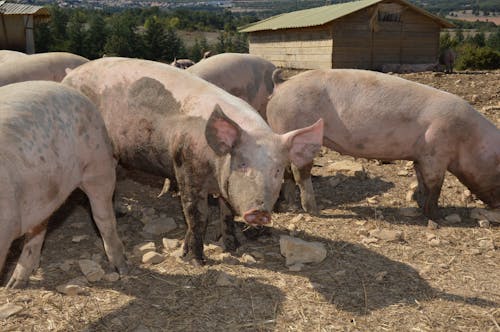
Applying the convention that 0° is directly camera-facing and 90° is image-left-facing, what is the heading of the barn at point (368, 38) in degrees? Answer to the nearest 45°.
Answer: approximately 315°

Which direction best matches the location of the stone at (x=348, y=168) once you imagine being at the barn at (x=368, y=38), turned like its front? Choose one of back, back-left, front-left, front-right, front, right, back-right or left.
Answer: front-right
